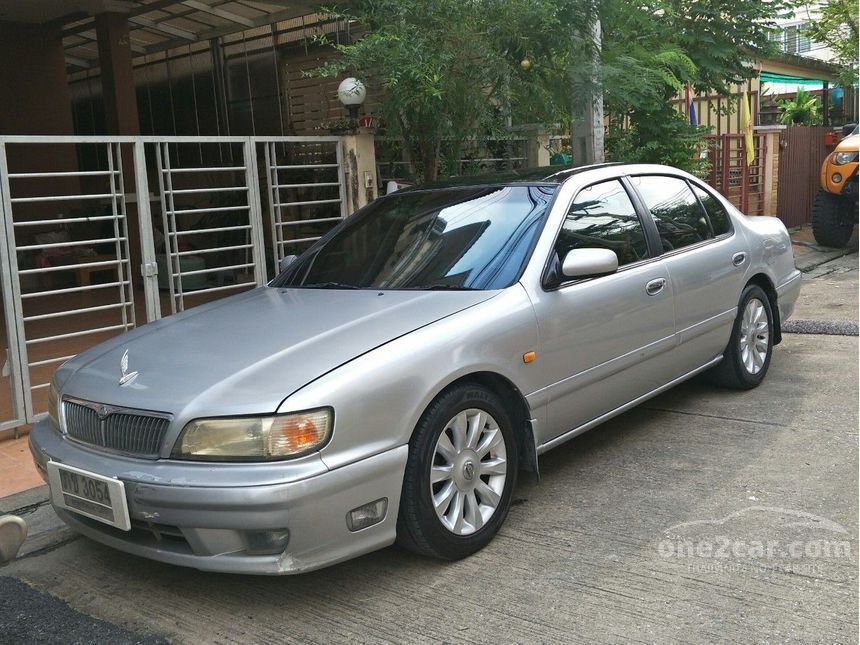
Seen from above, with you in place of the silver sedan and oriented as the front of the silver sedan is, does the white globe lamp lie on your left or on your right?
on your right

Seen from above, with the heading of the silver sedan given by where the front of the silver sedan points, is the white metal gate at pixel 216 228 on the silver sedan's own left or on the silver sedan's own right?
on the silver sedan's own right

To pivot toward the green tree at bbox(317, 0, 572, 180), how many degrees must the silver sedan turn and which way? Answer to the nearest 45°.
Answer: approximately 135° to its right

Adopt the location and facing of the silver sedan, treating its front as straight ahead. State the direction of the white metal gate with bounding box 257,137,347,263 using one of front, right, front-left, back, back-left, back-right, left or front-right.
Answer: back-right

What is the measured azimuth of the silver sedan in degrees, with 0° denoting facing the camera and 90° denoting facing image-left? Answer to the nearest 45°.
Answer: approximately 45°

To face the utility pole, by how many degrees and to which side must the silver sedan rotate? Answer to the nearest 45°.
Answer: approximately 135° to its right

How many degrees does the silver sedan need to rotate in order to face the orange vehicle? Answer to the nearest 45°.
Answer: approximately 180°

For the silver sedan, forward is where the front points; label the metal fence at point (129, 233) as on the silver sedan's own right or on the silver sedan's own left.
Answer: on the silver sedan's own right
